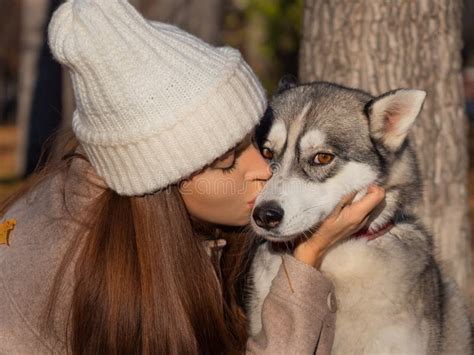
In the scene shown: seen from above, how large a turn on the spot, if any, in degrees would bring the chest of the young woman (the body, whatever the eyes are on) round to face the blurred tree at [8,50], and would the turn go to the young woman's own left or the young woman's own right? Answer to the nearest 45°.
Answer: approximately 90° to the young woman's own left

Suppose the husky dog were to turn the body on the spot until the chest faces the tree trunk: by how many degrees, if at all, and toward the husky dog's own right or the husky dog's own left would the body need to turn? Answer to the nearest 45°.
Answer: approximately 135° to the husky dog's own right

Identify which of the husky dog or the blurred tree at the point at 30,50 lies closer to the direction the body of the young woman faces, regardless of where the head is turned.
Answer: the husky dog

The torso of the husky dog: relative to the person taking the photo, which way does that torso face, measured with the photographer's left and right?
facing the viewer and to the left of the viewer

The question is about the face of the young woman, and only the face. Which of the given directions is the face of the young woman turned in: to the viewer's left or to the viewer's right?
to the viewer's right

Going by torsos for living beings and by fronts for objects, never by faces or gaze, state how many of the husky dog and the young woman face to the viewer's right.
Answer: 1

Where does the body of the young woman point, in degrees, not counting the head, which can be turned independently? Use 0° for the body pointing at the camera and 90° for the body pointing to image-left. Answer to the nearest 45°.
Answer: approximately 270°

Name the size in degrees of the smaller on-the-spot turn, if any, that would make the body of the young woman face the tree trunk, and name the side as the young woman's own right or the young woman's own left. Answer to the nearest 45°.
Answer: approximately 45° to the young woman's own left

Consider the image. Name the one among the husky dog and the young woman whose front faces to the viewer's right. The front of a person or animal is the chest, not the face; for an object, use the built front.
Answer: the young woman

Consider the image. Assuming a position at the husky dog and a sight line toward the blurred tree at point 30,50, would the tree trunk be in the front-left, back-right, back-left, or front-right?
front-right

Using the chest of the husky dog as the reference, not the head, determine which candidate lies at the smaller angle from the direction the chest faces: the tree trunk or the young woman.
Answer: the young woman

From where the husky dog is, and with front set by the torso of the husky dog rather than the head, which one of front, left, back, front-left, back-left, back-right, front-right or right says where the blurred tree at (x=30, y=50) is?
right
